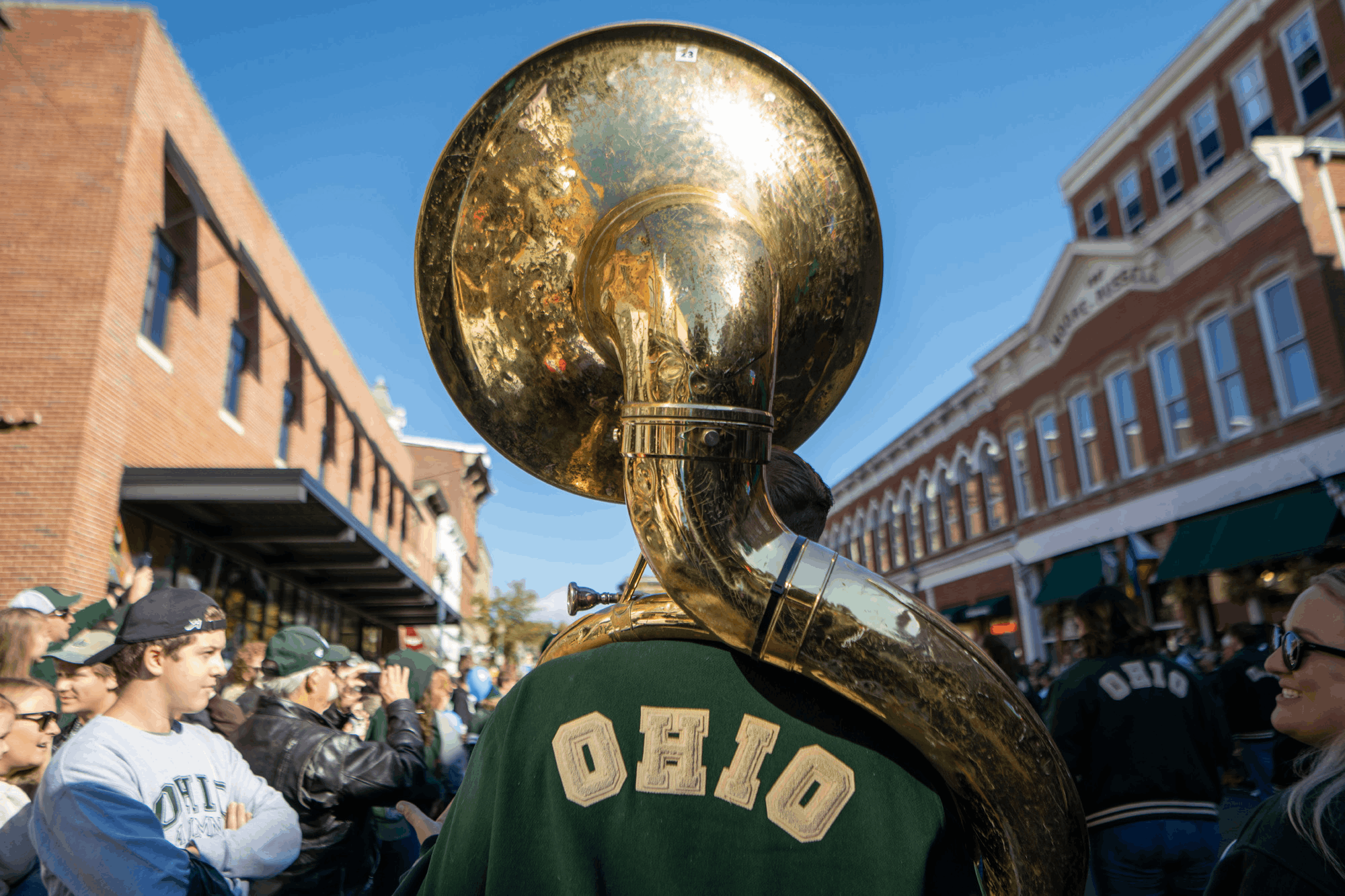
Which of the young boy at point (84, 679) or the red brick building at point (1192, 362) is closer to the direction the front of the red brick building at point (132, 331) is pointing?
the red brick building

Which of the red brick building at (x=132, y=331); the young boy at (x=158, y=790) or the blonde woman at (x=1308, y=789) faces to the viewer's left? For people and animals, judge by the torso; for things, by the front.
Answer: the blonde woman

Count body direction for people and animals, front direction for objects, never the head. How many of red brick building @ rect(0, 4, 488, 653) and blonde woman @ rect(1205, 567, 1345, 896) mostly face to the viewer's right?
1

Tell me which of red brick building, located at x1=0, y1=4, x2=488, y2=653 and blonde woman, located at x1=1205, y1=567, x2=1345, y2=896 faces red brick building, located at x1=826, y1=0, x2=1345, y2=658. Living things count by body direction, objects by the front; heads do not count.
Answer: red brick building, located at x1=0, y1=4, x2=488, y2=653

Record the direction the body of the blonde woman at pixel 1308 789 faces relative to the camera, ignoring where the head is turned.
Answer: to the viewer's left

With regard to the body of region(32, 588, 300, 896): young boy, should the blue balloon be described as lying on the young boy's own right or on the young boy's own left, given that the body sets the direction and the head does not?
on the young boy's own left

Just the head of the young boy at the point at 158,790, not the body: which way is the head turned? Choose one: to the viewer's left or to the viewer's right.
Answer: to the viewer's right

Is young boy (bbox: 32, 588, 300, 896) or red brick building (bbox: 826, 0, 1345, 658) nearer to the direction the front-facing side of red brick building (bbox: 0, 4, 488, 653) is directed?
the red brick building

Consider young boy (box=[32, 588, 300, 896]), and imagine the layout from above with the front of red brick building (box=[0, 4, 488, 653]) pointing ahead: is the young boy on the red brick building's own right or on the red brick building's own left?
on the red brick building's own right

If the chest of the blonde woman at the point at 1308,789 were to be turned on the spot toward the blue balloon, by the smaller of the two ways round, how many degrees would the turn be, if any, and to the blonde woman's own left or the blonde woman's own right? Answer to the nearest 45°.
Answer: approximately 45° to the blonde woman's own right

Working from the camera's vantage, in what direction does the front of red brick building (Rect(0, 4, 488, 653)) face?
facing to the right of the viewer

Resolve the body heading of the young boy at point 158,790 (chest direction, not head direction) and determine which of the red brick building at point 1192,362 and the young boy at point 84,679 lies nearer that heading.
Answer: the red brick building
